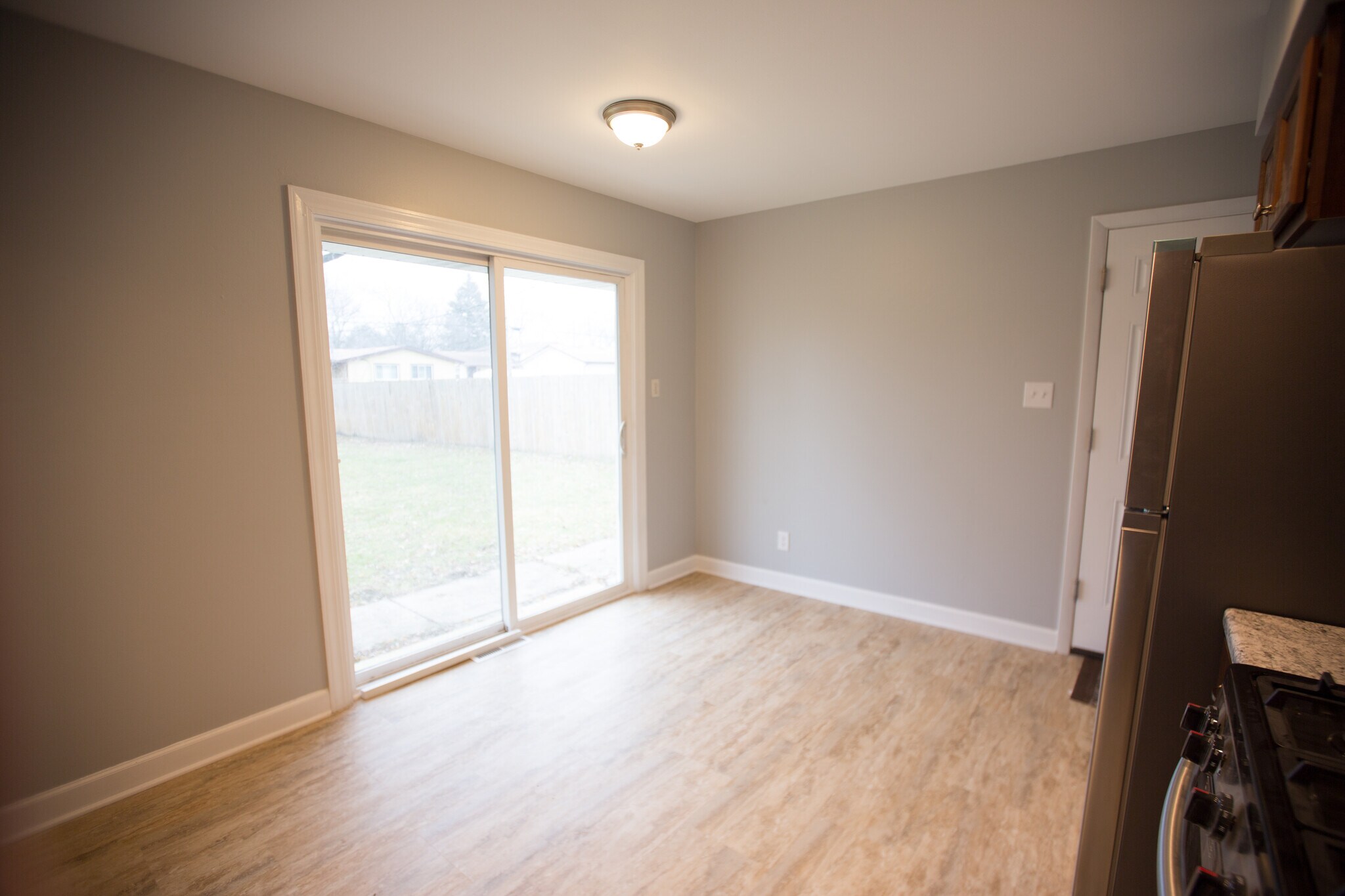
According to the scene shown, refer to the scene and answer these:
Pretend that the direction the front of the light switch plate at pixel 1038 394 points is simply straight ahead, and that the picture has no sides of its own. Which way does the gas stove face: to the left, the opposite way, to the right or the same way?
to the right

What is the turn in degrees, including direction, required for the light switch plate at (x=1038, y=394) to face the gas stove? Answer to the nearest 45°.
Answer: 0° — it already faces it

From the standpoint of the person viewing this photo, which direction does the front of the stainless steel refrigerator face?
facing to the left of the viewer

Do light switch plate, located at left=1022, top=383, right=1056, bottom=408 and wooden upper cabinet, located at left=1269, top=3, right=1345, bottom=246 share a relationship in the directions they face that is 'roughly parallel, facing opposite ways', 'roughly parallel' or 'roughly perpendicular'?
roughly perpendicular

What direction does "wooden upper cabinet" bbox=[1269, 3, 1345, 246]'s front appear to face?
to the viewer's left

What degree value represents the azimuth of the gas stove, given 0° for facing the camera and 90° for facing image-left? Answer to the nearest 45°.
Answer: approximately 90°

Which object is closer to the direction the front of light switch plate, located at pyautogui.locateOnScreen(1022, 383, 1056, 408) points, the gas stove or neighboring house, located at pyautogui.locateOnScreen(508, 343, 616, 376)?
the gas stove

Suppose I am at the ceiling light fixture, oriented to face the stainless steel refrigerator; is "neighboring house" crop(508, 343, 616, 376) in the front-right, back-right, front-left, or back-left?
back-left
